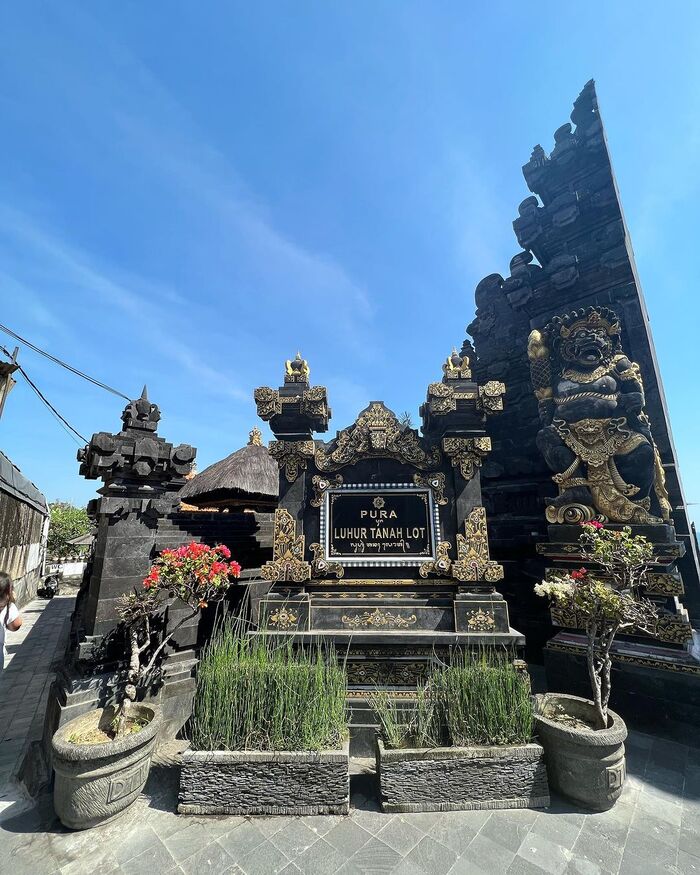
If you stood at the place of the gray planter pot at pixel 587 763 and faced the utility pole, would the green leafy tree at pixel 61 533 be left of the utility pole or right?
right

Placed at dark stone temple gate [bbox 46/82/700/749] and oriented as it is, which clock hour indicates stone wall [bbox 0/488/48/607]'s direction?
The stone wall is roughly at 4 o'clock from the dark stone temple gate.

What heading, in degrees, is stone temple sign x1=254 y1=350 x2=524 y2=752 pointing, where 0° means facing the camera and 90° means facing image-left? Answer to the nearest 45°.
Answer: approximately 0°

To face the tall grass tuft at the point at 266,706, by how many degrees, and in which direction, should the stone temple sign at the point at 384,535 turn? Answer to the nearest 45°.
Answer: approximately 45° to its right

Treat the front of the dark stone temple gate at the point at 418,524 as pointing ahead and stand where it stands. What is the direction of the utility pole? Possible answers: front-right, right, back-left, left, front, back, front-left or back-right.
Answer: right

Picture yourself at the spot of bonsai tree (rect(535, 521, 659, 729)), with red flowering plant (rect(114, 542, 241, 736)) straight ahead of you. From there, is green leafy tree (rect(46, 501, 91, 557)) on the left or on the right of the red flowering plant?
right

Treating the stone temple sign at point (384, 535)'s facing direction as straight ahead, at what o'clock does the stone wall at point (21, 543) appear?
The stone wall is roughly at 4 o'clock from the stone temple sign.

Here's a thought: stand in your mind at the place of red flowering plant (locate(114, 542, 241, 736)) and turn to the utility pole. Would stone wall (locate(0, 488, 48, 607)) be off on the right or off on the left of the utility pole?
right
